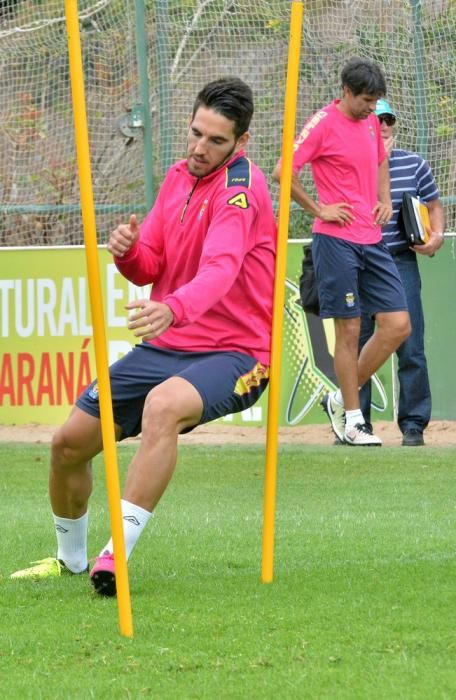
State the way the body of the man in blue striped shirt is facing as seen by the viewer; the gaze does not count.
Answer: toward the camera

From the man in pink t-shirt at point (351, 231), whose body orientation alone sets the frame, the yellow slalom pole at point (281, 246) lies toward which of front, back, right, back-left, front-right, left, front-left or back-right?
front-right

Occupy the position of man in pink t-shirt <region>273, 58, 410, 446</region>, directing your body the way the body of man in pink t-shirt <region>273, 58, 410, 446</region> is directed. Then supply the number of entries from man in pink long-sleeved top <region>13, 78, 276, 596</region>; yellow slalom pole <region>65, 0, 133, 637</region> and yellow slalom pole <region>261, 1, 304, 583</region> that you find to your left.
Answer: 0

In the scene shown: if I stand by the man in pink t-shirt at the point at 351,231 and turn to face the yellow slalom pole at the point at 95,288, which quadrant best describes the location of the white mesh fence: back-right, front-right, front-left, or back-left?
back-right

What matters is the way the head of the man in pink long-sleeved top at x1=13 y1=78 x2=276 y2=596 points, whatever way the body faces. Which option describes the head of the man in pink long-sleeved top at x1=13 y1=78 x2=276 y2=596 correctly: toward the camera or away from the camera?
toward the camera

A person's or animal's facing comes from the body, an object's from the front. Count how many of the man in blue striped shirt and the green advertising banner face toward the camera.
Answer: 2

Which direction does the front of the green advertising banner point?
toward the camera

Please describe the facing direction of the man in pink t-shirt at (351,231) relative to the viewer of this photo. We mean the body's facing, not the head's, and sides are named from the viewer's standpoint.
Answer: facing the viewer and to the right of the viewer

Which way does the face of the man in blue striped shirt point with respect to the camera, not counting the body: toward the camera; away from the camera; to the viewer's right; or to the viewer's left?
toward the camera

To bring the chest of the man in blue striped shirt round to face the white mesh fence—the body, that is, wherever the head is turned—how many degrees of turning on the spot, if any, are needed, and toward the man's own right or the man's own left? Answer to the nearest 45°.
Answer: approximately 135° to the man's own right

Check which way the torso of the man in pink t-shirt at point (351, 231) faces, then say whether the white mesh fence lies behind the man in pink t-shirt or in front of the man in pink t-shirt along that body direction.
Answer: behind

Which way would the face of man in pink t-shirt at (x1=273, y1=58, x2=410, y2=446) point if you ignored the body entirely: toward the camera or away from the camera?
toward the camera

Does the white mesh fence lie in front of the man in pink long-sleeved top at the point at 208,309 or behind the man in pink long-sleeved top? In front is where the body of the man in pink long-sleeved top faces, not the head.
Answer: behind

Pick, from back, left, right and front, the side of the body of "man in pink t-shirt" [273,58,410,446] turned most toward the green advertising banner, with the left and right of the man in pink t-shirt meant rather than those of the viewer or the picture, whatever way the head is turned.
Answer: back

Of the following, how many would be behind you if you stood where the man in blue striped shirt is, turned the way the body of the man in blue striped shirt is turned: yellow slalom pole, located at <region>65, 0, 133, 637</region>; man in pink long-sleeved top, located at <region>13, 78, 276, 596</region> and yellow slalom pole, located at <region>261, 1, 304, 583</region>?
0
